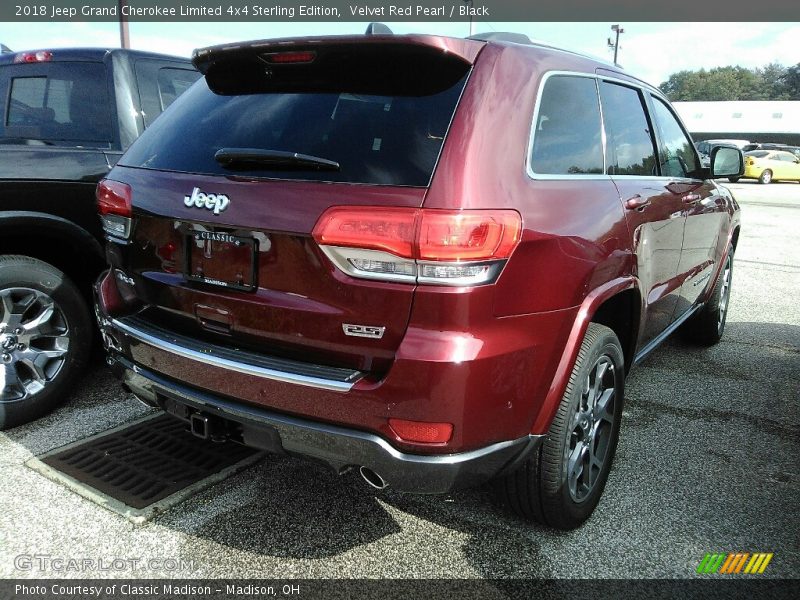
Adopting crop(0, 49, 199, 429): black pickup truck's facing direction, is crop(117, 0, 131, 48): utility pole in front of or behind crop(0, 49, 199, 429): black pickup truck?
in front

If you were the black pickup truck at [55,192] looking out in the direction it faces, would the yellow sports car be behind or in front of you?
in front

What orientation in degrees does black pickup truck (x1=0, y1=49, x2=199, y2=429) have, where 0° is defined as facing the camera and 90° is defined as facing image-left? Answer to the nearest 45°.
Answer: approximately 225°

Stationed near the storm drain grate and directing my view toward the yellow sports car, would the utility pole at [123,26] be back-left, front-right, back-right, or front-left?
front-left

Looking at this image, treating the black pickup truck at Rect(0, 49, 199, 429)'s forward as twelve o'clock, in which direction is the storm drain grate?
The storm drain grate is roughly at 4 o'clock from the black pickup truck.

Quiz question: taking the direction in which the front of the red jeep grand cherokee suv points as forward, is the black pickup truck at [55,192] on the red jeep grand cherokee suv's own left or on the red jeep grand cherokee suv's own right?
on the red jeep grand cherokee suv's own left

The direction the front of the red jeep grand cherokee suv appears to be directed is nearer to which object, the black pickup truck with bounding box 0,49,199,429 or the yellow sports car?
the yellow sports car

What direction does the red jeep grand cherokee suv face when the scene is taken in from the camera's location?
facing away from the viewer and to the right of the viewer

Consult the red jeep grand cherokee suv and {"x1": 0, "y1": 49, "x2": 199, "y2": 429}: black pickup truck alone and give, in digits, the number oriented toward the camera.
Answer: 0
